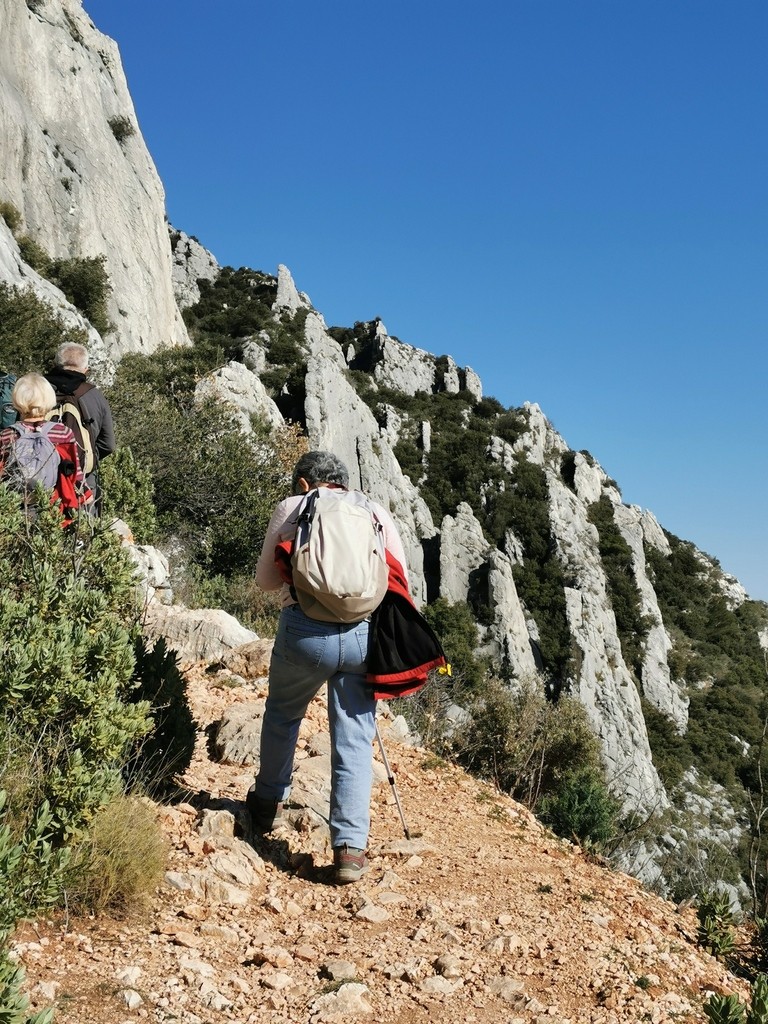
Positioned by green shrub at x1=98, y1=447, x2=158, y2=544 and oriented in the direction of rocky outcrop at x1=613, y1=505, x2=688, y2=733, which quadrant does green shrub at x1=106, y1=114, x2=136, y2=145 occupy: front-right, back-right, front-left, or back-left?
front-left

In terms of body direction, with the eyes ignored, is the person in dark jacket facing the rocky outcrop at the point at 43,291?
yes

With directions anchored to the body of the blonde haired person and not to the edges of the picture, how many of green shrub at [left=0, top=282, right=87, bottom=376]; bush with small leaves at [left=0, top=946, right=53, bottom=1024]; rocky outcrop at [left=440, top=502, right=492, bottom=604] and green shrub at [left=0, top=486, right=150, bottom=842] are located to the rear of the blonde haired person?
2

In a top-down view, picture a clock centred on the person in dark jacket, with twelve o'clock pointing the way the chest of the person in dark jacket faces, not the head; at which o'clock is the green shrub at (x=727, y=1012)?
The green shrub is roughly at 5 o'clock from the person in dark jacket.

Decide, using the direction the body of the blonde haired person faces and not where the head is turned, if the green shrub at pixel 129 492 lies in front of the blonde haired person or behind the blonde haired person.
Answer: in front

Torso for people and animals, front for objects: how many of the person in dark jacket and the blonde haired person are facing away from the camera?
2

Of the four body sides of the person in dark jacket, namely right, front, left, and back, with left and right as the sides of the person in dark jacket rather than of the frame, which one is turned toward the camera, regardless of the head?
back

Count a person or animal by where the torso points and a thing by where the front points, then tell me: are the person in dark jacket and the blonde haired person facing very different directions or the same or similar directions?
same or similar directions

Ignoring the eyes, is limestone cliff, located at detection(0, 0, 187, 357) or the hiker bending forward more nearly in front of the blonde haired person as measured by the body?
the limestone cliff

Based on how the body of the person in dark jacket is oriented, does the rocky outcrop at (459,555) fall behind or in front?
in front

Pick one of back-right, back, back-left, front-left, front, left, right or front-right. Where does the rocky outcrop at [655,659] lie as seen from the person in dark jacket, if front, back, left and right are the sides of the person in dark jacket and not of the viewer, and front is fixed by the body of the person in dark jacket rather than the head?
front-right

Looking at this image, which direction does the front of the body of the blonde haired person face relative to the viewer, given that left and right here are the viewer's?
facing away from the viewer

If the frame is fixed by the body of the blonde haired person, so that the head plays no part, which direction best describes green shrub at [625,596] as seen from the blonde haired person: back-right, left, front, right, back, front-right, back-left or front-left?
front-right

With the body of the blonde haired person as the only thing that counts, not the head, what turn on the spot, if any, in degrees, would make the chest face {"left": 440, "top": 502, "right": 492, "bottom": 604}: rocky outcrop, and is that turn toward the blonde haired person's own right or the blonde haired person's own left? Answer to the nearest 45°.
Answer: approximately 45° to the blonde haired person's own right

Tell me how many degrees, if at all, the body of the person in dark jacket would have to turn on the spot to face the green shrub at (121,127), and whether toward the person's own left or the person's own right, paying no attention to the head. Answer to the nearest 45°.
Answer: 0° — they already face it

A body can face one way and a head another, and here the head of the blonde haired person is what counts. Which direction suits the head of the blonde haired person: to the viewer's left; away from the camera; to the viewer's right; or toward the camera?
away from the camera
